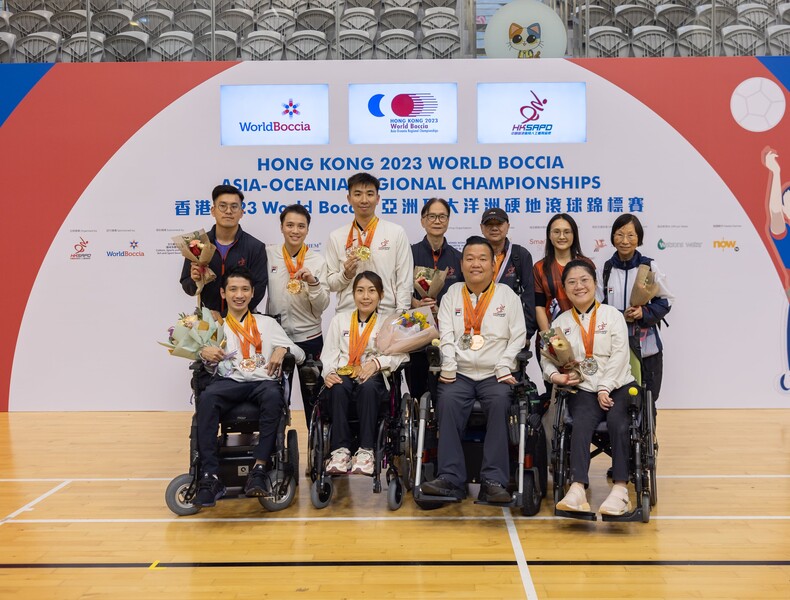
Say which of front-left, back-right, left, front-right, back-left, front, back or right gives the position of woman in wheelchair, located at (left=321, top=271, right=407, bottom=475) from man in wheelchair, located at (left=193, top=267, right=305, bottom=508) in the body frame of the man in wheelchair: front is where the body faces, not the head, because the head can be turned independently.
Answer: left

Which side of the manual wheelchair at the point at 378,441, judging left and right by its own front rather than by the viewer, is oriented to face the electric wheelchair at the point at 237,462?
right

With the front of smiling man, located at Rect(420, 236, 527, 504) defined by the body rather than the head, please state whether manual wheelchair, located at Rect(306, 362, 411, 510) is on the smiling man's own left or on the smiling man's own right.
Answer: on the smiling man's own right

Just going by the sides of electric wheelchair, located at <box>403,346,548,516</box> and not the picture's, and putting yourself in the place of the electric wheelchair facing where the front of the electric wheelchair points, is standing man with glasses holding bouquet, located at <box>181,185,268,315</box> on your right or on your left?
on your right

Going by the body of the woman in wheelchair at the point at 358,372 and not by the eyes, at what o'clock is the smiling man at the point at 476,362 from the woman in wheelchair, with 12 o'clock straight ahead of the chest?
The smiling man is roughly at 9 o'clock from the woman in wheelchair.

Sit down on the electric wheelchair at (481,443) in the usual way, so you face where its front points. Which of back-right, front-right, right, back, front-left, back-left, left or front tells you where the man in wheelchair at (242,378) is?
right

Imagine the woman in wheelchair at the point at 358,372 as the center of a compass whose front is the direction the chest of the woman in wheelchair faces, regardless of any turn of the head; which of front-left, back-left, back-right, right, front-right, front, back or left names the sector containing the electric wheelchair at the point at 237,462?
right

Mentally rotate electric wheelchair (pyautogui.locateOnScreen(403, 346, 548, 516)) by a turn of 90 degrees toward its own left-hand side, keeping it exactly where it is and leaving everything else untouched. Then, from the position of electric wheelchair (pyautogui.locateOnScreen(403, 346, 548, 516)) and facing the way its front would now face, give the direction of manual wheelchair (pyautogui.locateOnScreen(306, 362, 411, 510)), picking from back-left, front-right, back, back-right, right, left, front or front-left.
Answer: back

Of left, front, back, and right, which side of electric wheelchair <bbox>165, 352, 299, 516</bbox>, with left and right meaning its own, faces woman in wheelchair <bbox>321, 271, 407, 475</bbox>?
left

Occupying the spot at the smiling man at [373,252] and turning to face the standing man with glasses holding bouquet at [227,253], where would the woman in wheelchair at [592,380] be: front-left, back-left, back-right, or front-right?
back-left

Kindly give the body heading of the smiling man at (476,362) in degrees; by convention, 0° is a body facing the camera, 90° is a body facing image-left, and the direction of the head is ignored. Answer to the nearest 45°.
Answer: approximately 0°
